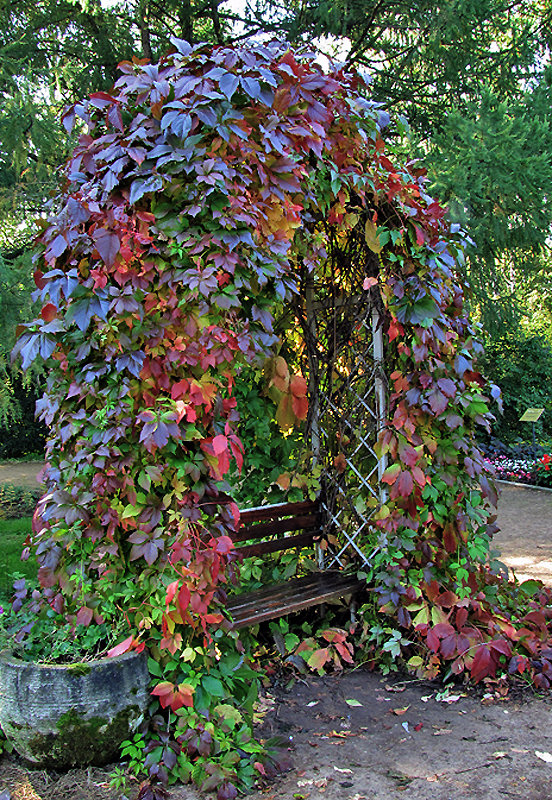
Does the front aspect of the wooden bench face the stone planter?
no

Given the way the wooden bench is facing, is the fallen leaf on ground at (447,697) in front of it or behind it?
in front

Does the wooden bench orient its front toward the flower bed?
no

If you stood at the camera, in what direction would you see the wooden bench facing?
facing the viewer and to the right of the viewer

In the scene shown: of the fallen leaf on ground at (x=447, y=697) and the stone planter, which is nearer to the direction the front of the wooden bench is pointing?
the fallen leaf on ground
